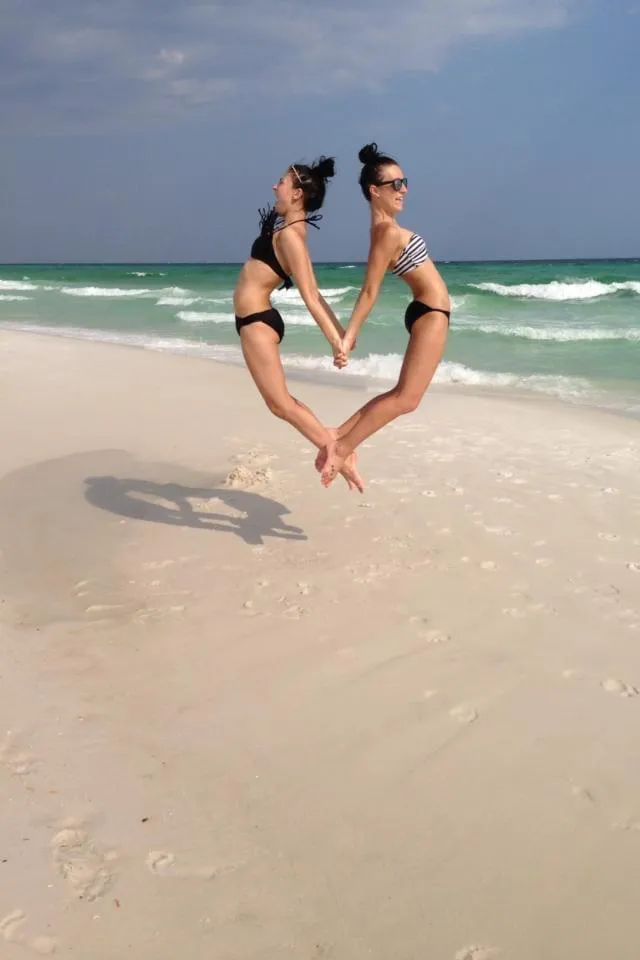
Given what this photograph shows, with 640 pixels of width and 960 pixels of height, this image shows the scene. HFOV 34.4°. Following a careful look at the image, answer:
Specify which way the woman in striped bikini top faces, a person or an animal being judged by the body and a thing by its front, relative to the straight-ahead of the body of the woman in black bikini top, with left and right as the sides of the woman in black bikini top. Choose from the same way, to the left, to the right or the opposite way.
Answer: the opposite way

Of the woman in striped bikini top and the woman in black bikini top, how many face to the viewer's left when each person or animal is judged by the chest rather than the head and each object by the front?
1
